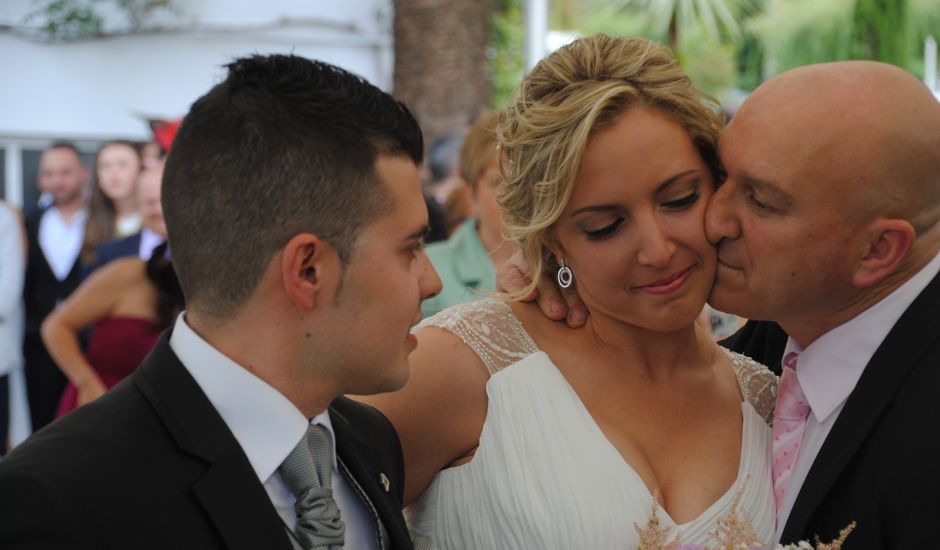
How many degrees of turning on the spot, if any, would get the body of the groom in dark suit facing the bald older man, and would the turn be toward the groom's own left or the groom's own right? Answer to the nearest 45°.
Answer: approximately 45° to the groom's own left

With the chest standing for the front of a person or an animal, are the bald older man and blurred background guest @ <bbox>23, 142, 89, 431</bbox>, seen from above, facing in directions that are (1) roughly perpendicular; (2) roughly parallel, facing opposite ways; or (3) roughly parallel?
roughly perpendicular

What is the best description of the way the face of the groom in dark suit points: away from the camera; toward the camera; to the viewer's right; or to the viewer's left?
to the viewer's right

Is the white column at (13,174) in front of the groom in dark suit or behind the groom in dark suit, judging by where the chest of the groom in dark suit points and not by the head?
behind

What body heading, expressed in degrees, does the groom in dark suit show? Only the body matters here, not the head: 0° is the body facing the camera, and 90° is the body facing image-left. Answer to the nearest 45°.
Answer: approximately 315°

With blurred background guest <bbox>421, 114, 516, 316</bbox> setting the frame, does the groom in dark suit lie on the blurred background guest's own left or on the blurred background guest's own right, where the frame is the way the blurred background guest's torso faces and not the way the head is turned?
on the blurred background guest's own right

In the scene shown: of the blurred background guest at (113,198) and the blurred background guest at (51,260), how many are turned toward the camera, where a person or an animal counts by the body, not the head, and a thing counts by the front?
2

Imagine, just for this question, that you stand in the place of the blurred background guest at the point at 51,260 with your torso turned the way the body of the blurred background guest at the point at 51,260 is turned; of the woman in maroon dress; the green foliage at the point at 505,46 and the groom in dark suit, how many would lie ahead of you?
2
